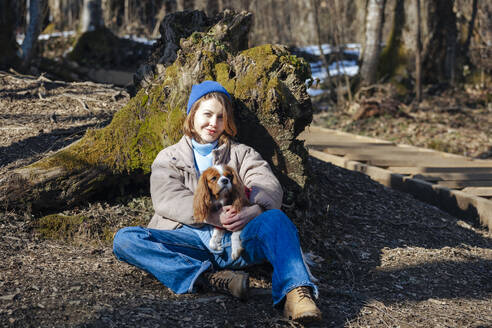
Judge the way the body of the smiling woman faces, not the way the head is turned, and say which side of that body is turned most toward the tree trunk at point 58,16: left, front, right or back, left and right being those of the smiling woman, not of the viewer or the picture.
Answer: back

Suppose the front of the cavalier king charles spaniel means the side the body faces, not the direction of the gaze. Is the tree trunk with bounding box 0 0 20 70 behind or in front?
behind

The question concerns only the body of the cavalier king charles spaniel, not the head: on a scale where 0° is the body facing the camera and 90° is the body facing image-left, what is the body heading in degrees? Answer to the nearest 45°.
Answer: approximately 0°
